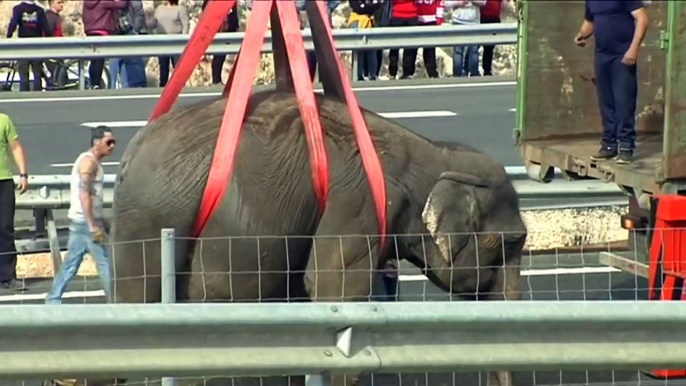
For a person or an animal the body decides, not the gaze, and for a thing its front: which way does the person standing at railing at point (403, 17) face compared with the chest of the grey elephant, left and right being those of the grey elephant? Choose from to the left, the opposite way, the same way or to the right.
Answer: to the right

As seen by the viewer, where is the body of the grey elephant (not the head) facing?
to the viewer's right

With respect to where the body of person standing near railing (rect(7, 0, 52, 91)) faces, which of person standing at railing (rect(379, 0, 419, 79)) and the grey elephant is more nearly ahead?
the grey elephant

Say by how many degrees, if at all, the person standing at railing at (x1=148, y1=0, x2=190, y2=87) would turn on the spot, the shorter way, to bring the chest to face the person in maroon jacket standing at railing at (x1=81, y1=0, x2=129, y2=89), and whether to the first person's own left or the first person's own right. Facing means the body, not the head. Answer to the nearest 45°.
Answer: approximately 90° to the first person's own right

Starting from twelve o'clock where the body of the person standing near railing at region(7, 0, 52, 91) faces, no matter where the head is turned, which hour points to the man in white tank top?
The man in white tank top is roughly at 12 o'clock from the person standing near railing.

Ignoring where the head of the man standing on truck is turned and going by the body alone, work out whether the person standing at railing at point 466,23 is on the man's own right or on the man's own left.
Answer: on the man's own right

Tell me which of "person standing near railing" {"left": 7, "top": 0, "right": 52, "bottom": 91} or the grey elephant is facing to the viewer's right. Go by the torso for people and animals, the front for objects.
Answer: the grey elephant

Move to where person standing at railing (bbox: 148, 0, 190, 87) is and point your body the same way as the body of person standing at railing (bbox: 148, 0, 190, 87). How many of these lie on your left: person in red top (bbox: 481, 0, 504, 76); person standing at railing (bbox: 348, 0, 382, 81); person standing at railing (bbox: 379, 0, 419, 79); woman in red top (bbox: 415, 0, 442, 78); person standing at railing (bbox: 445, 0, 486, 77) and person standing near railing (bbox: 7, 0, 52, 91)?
5

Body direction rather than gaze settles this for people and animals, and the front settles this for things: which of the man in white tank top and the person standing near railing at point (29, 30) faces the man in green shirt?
the person standing near railing
